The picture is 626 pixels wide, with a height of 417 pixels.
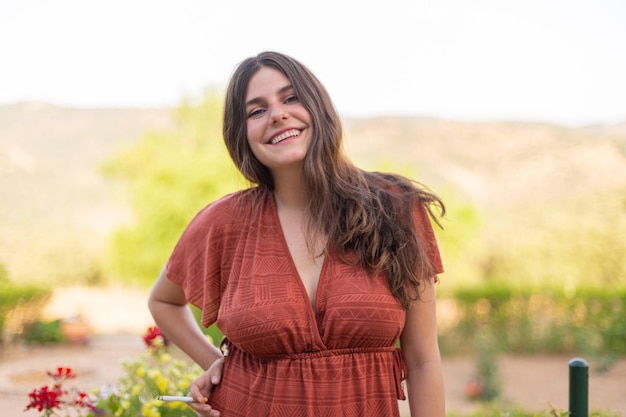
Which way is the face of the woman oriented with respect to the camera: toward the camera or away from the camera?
toward the camera

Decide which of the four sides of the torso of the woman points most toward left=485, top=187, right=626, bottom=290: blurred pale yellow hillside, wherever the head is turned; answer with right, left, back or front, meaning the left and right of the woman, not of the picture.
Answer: back

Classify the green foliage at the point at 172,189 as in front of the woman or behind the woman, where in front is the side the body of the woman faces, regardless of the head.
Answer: behind

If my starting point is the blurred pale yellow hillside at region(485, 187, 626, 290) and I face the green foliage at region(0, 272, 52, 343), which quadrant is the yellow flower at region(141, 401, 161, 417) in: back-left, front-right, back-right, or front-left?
front-left

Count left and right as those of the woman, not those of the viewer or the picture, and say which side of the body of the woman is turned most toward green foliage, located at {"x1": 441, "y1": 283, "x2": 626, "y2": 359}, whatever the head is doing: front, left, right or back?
back

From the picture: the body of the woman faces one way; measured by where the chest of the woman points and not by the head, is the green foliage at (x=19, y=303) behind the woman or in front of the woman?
behind

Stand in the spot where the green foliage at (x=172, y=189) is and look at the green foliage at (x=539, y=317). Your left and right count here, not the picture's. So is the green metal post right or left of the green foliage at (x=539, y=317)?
right

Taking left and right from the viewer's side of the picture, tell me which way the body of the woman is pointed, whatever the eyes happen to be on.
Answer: facing the viewer

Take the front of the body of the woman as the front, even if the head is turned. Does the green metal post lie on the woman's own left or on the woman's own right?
on the woman's own left
